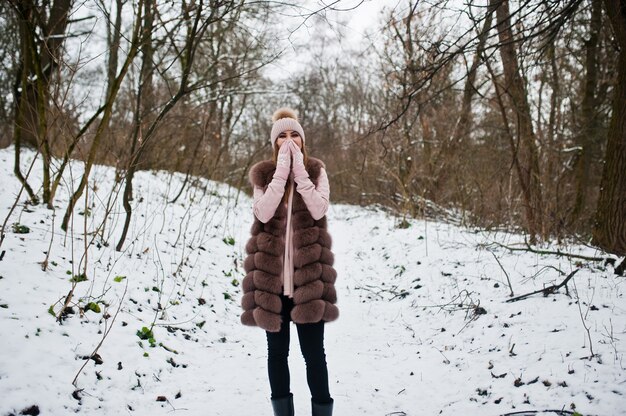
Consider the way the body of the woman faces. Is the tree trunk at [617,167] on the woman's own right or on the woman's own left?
on the woman's own left

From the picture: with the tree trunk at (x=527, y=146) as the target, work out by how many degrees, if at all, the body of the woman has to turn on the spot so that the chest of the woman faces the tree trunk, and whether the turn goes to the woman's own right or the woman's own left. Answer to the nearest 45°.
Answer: approximately 135° to the woman's own left

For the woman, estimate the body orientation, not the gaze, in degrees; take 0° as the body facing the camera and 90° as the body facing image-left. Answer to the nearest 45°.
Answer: approximately 0°

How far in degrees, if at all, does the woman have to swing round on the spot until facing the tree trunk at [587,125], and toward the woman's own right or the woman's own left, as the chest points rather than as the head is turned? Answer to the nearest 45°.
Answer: approximately 135° to the woman's own left

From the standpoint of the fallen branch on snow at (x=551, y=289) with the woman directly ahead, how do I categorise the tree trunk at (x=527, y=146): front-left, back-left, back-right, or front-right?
back-right
